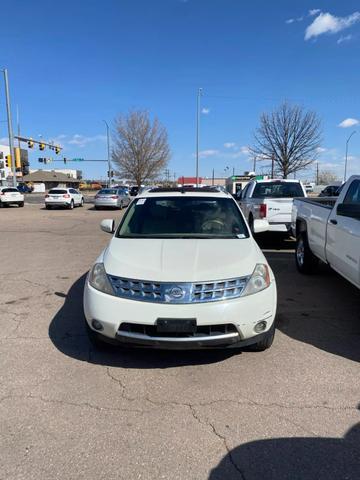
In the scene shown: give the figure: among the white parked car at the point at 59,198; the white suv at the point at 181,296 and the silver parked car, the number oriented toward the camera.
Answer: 1

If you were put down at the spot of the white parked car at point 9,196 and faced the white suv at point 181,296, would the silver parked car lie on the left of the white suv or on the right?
left

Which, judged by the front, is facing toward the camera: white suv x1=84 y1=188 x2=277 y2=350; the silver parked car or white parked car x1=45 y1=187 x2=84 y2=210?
the white suv

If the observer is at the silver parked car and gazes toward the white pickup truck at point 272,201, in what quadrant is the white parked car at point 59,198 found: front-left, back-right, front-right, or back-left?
back-right

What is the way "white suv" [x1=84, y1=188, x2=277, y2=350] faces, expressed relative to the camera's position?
facing the viewer

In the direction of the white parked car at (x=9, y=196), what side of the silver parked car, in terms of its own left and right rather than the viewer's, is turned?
left

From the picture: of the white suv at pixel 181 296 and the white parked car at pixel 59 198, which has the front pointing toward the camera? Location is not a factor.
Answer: the white suv

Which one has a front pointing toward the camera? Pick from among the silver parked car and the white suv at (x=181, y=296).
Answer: the white suv

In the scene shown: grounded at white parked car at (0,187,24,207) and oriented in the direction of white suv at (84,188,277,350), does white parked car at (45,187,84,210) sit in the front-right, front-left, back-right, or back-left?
front-left

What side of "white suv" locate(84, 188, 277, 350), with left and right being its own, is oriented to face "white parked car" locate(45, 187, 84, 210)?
back

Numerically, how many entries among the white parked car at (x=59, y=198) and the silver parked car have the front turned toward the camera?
0
